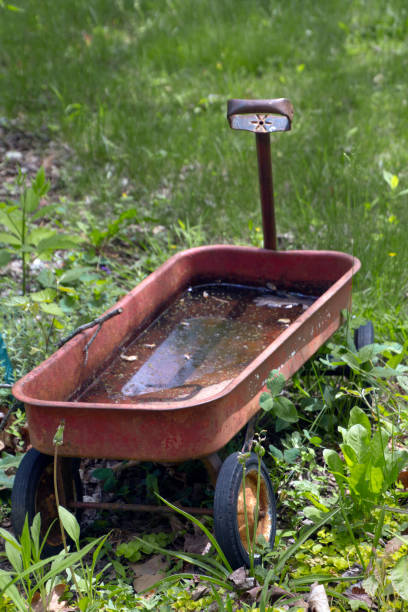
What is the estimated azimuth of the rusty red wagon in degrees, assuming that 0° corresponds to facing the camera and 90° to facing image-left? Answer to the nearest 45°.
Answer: approximately 225°

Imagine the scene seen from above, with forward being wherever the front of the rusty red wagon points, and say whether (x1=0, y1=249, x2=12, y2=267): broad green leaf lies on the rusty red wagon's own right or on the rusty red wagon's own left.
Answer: on the rusty red wagon's own left

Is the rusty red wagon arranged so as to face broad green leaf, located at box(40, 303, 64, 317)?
no

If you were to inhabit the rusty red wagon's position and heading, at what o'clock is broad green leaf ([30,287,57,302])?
The broad green leaf is roughly at 9 o'clock from the rusty red wagon.

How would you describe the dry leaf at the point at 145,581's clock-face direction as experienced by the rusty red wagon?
The dry leaf is roughly at 5 o'clock from the rusty red wagon.

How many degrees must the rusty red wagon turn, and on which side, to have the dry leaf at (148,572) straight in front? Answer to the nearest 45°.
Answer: approximately 135° to its right

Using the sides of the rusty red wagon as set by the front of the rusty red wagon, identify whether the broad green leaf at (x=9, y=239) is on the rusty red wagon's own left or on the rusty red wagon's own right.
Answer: on the rusty red wagon's own left
